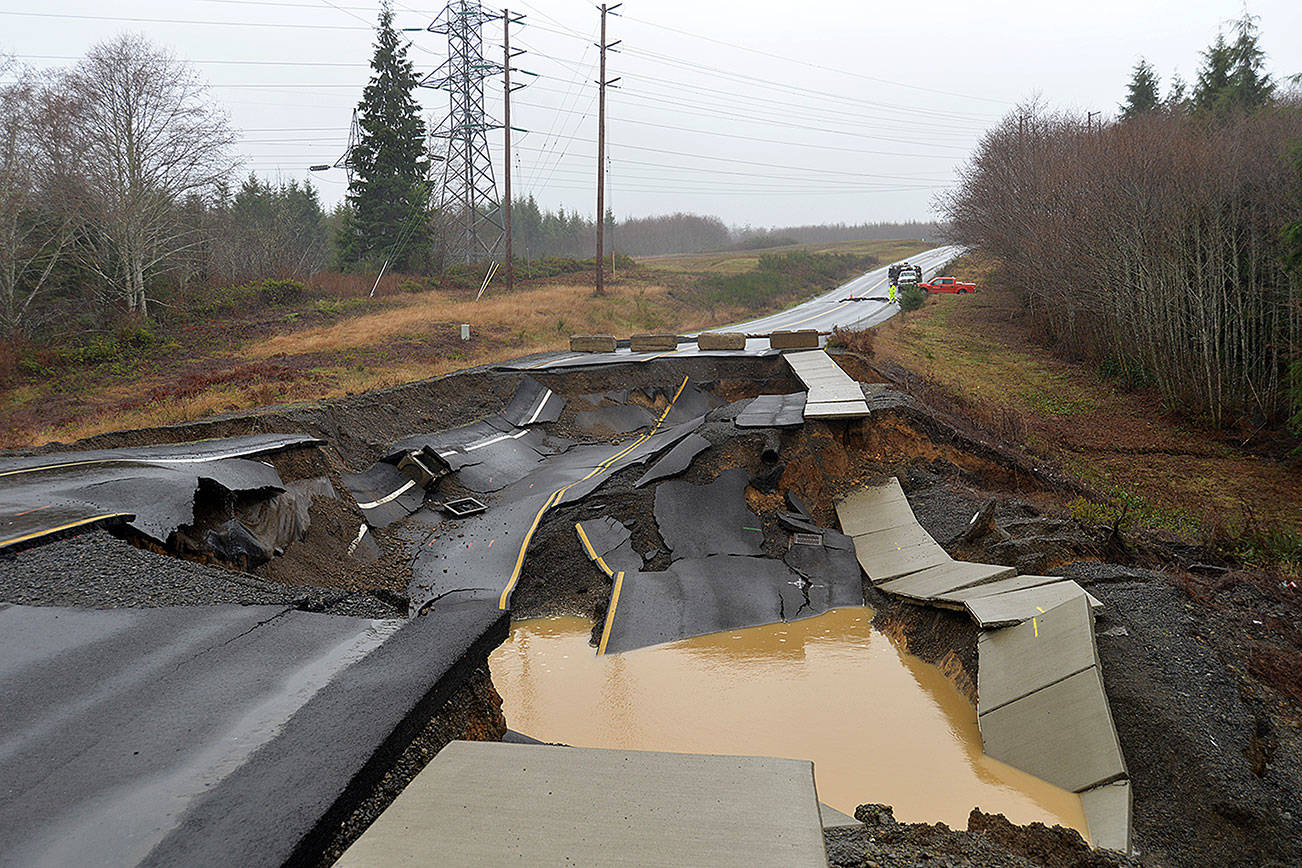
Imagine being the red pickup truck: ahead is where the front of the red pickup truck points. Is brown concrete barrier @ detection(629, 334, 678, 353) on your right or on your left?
on your left

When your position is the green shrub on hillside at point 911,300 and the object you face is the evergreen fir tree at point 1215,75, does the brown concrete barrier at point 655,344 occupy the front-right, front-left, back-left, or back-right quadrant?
back-right

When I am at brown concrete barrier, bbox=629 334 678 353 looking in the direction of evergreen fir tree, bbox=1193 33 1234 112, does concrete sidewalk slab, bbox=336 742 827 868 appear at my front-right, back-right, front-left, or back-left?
back-right

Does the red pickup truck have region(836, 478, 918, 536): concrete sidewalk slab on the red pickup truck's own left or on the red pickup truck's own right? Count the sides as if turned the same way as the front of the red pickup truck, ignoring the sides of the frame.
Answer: on the red pickup truck's own left

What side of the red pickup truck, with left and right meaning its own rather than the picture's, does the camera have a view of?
left

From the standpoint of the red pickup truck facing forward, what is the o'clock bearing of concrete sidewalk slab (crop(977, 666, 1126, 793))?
The concrete sidewalk slab is roughly at 9 o'clock from the red pickup truck.

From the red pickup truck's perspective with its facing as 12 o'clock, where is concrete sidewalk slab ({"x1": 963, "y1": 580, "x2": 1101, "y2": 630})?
The concrete sidewalk slab is roughly at 9 o'clock from the red pickup truck.

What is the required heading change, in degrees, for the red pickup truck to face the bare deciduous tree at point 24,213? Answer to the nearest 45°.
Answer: approximately 45° to its left
